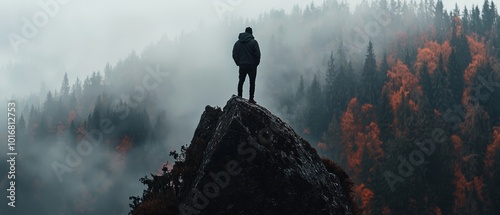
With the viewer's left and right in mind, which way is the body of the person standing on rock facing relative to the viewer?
facing away from the viewer
